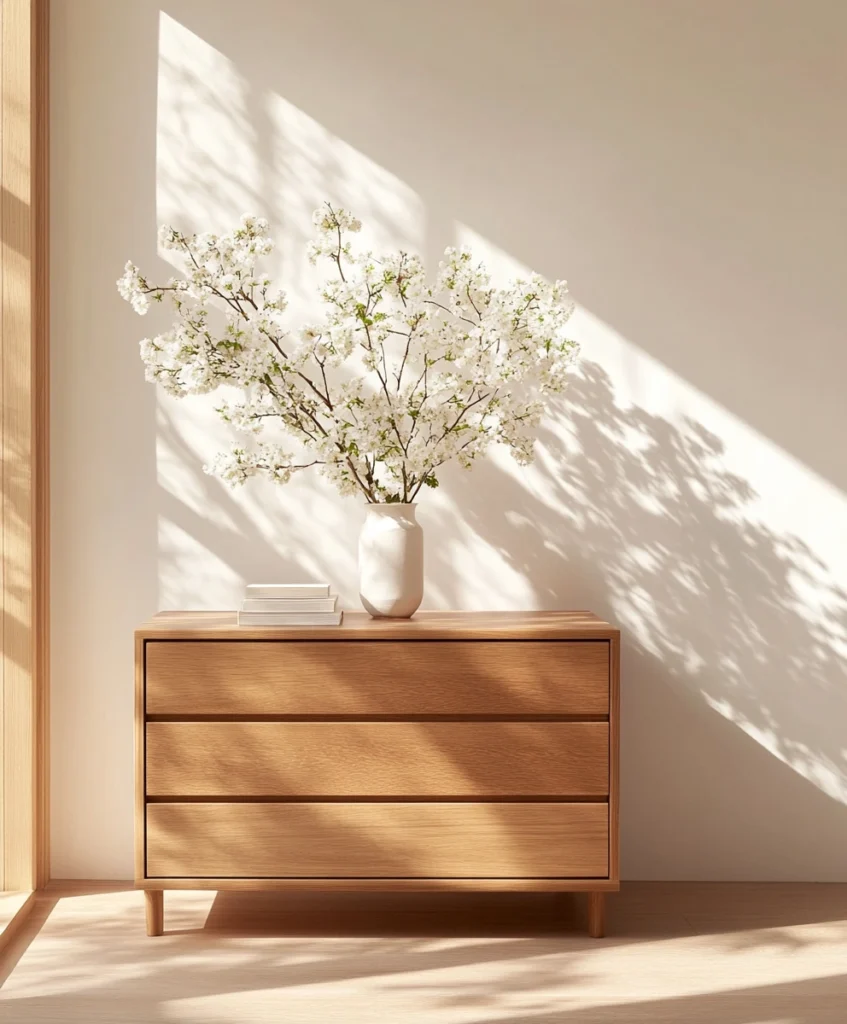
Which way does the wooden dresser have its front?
toward the camera
